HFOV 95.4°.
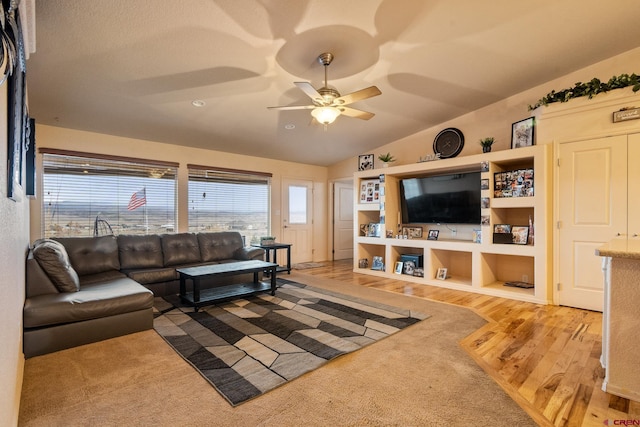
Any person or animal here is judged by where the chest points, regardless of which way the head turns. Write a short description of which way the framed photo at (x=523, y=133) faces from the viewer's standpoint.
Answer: facing the viewer and to the left of the viewer

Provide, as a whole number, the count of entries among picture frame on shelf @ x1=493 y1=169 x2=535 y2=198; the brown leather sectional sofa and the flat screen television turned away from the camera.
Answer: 0

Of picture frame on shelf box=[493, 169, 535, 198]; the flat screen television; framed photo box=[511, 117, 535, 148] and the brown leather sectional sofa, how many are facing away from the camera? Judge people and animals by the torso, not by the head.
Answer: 0

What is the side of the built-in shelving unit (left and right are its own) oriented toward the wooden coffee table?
front

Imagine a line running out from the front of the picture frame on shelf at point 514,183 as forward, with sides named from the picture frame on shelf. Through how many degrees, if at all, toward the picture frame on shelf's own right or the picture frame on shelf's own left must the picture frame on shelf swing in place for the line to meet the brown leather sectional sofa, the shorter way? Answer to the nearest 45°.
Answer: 0° — it already faces it

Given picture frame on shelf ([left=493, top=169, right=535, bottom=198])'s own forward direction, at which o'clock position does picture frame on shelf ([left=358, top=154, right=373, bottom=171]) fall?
picture frame on shelf ([left=358, top=154, right=373, bottom=171]) is roughly at 2 o'clock from picture frame on shelf ([left=493, top=169, right=535, bottom=198]).

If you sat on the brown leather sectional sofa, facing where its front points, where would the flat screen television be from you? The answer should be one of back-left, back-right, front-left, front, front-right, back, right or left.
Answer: front-left

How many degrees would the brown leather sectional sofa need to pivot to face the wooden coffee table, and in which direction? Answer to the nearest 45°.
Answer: approximately 45° to its left

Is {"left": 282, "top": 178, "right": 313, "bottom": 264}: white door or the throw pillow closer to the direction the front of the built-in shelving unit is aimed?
the throw pillow

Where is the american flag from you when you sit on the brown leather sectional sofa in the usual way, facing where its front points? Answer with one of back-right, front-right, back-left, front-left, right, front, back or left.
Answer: back-left

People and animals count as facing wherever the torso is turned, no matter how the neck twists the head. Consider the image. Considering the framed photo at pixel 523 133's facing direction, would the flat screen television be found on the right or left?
on its right

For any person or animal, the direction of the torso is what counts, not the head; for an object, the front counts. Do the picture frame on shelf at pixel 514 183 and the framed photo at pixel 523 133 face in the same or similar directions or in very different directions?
same or similar directions

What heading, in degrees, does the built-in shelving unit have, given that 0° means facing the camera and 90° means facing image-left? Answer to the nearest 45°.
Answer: approximately 45°

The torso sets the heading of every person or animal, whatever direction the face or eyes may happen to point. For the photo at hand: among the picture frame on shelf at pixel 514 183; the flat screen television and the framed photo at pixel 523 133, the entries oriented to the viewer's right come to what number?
0

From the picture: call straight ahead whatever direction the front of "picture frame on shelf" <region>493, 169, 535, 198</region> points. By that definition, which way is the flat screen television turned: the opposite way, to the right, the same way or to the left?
the same way

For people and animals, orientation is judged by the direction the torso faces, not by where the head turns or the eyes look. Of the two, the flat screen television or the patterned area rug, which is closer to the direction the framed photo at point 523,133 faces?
the patterned area rug

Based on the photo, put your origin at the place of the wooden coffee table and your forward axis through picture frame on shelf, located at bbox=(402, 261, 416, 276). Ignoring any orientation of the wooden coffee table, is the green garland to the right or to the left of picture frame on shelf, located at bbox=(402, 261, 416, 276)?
right

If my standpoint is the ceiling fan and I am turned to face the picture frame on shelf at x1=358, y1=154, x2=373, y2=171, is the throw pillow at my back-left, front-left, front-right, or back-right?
back-left
